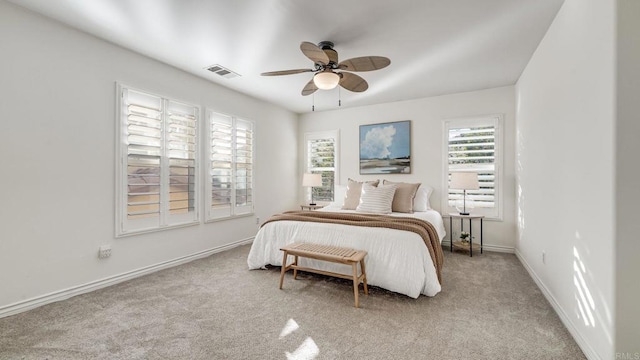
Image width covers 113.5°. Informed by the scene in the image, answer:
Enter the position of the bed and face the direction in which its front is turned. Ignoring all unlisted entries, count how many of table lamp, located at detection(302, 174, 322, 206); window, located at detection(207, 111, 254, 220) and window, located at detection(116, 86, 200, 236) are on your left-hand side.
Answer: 0

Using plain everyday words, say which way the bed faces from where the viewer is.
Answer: facing the viewer and to the left of the viewer

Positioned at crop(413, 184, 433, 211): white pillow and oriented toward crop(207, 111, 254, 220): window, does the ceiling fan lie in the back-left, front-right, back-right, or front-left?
front-left

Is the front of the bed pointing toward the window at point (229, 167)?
no

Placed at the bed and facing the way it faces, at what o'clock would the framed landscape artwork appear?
The framed landscape artwork is roughly at 5 o'clock from the bed.

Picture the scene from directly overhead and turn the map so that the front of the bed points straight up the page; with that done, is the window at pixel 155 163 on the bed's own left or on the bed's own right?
on the bed's own right

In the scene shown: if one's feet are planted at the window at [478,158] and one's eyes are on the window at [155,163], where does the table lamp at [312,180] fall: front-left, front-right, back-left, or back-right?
front-right

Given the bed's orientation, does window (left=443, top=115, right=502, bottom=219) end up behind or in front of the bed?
behind

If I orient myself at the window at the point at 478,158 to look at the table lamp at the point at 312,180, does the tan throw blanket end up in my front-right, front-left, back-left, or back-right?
front-left

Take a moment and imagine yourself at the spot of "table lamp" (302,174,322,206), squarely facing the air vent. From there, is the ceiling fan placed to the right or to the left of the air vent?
left
